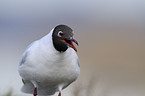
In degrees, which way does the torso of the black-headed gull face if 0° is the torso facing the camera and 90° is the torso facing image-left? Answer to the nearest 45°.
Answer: approximately 315°
